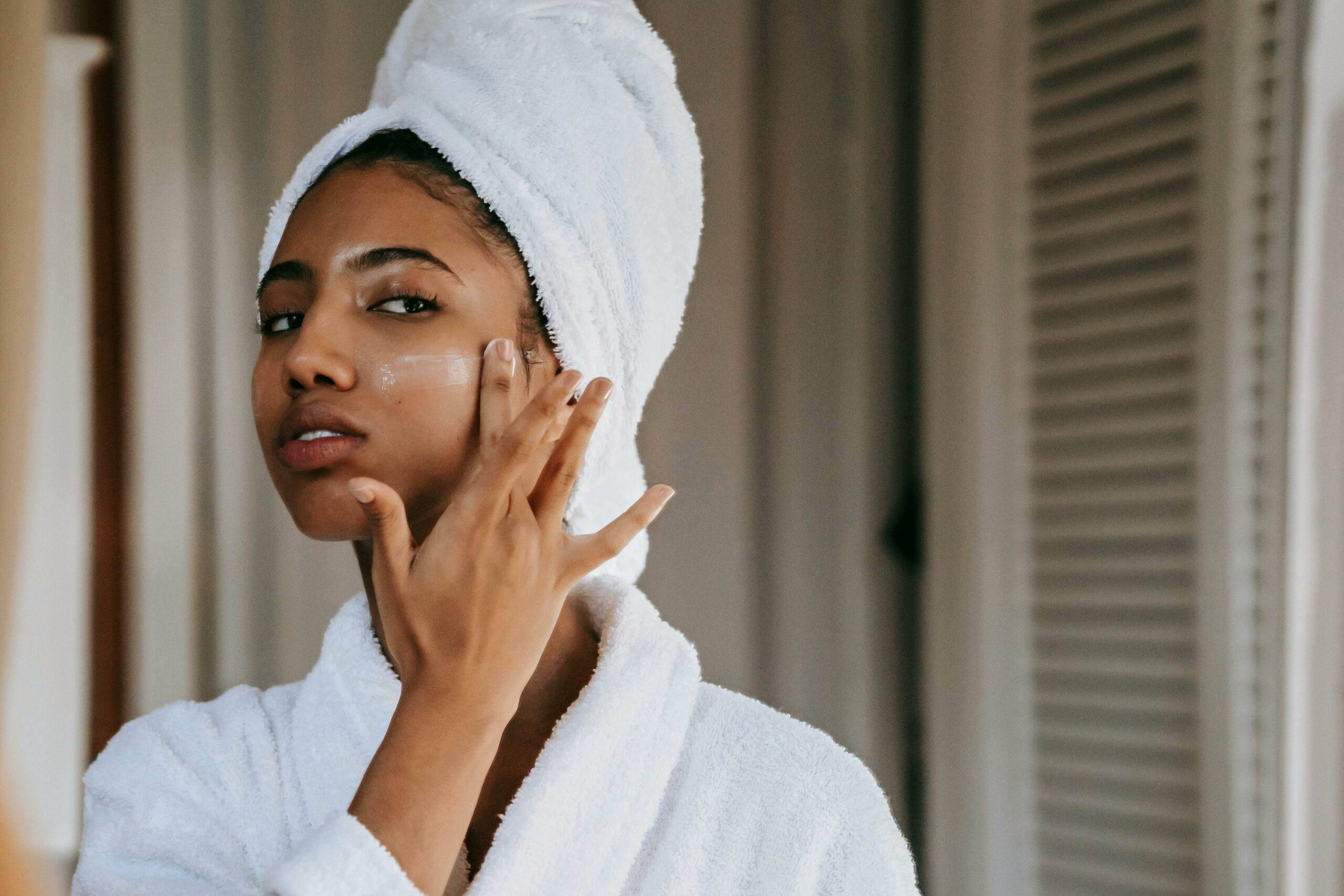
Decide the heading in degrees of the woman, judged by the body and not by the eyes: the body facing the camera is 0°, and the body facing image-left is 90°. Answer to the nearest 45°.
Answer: approximately 0°

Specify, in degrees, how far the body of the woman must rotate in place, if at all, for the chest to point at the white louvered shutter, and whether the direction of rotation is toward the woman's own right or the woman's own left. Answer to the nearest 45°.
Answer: approximately 135° to the woman's own left
